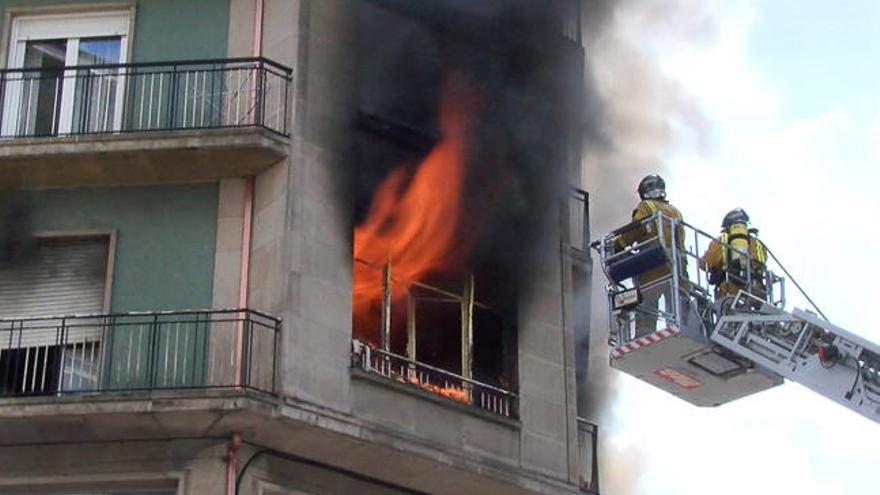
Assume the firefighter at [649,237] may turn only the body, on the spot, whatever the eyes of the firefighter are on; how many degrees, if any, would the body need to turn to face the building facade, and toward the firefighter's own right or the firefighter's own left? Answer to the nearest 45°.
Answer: approximately 45° to the firefighter's own left

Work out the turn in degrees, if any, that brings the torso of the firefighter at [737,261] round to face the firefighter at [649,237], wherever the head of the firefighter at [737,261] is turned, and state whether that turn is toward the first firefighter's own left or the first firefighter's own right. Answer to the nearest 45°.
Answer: approximately 90° to the first firefighter's own left

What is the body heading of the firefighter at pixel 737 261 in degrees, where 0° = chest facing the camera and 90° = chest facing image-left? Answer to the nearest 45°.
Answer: approximately 180°

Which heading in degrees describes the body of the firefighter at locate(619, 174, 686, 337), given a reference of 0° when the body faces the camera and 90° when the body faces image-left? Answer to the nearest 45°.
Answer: approximately 135°
